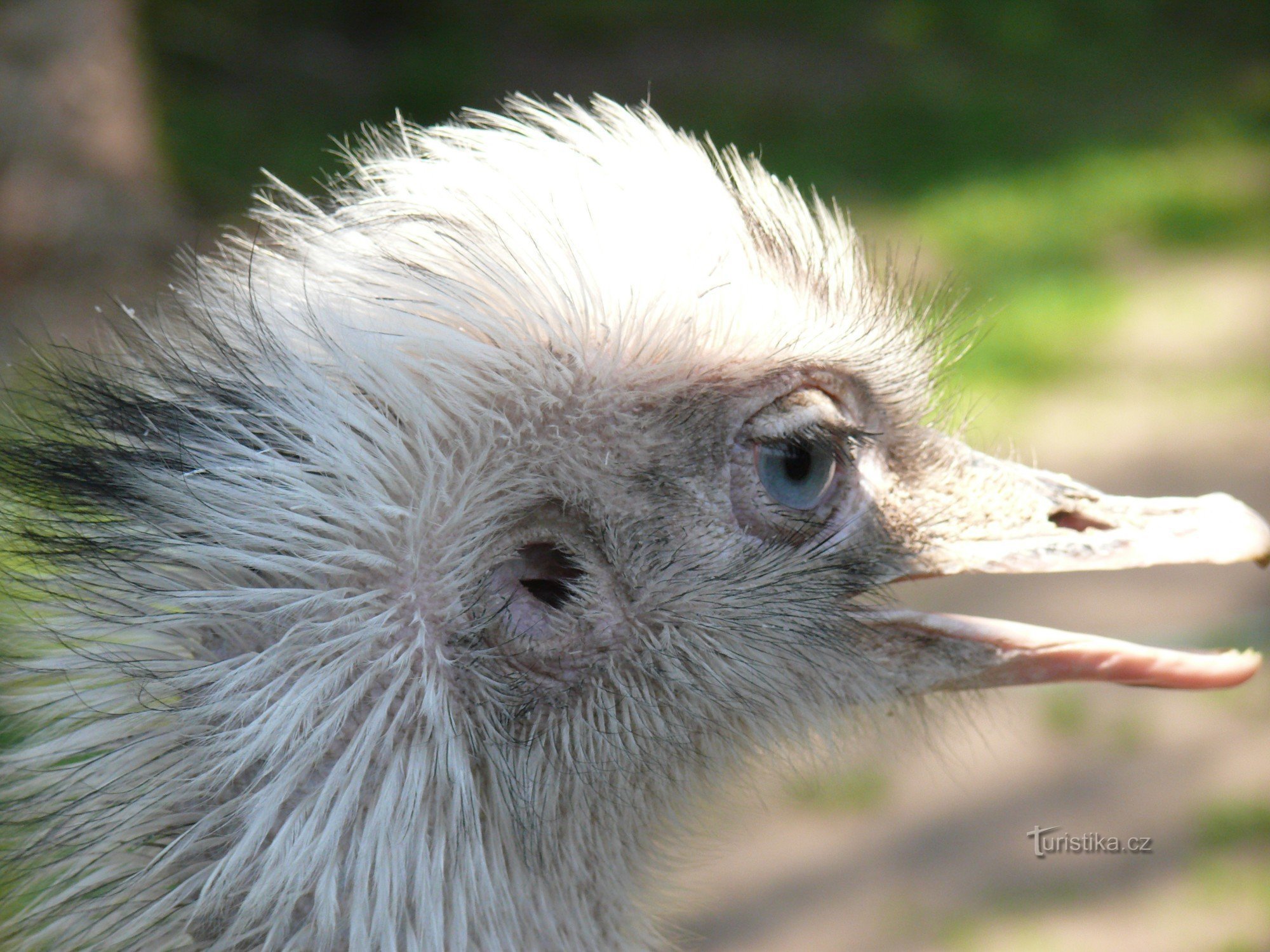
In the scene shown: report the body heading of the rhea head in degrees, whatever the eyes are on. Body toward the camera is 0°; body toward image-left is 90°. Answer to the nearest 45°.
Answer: approximately 270°
